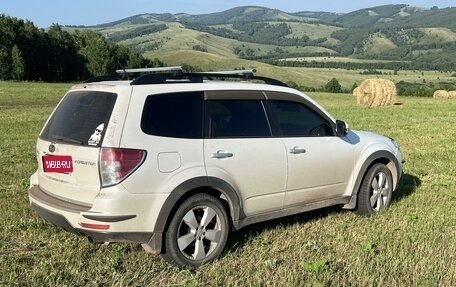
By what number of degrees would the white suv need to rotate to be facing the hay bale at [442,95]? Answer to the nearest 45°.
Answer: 0° — it already faces it

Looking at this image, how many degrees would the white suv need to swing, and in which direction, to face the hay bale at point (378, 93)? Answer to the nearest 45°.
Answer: approximately 45° to its left

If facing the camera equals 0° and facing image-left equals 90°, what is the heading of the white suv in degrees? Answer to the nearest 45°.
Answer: approximately 225°
